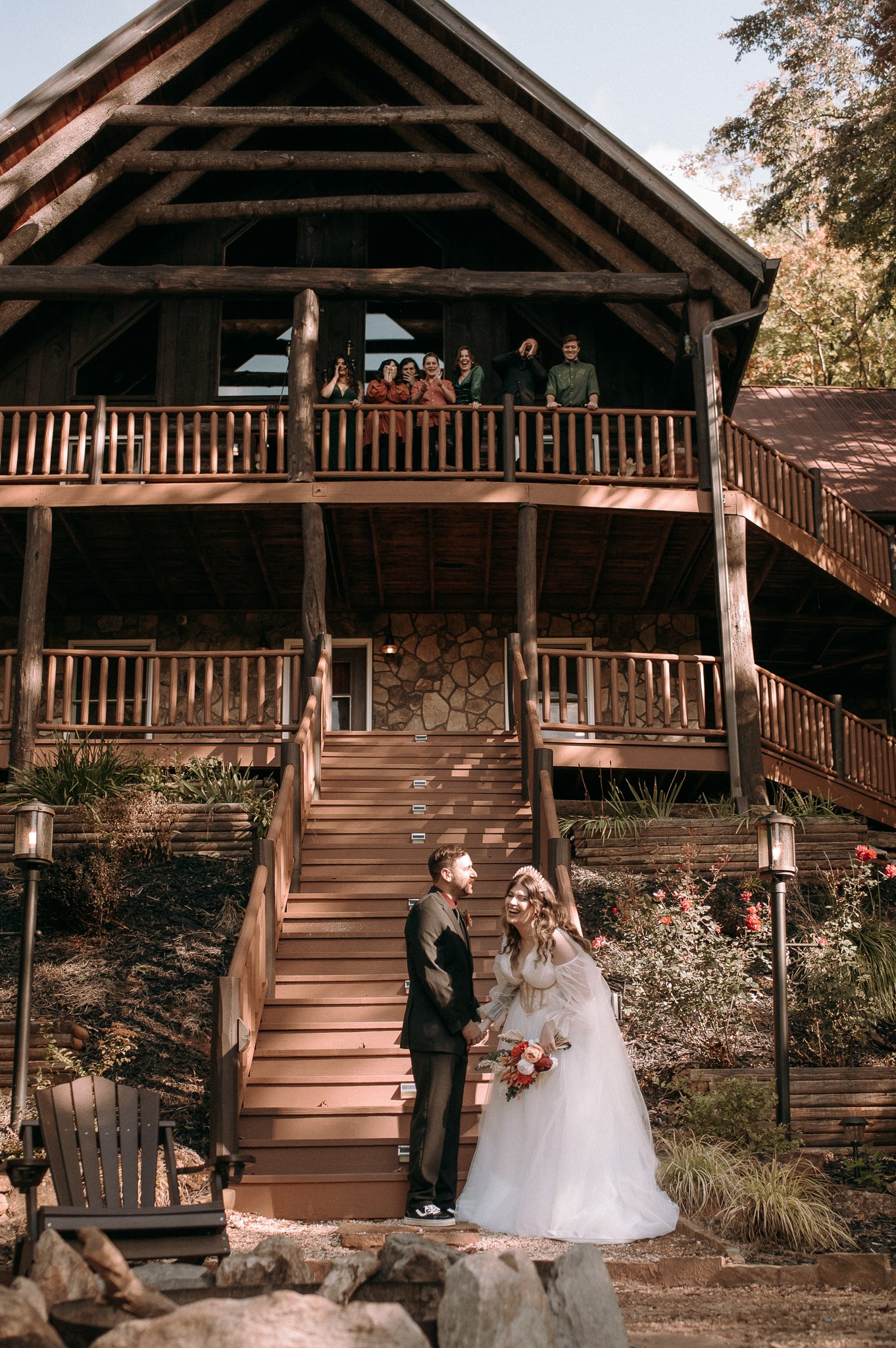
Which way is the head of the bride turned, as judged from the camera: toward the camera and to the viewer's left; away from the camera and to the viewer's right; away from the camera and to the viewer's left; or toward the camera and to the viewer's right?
toward the camera and to the viewer's left

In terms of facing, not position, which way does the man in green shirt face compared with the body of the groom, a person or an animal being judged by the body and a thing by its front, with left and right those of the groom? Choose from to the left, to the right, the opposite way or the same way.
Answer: to the right

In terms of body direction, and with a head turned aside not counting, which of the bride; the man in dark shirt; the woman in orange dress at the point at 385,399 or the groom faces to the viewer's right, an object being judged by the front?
the groom

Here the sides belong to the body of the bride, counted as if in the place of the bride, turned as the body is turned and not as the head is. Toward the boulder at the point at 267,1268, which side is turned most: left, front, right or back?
front

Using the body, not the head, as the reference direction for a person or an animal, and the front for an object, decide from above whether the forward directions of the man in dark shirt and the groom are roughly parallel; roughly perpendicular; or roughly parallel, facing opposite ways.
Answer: roughly perpendicular

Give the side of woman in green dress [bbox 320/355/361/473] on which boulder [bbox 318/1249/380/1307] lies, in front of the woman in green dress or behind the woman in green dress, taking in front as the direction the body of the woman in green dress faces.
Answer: in front

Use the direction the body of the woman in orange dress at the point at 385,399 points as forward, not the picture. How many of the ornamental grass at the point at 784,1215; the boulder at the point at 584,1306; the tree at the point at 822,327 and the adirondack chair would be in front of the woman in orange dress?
3

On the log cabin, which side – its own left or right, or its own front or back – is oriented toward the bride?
front

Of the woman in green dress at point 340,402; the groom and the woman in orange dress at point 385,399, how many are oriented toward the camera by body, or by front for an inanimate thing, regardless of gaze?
2

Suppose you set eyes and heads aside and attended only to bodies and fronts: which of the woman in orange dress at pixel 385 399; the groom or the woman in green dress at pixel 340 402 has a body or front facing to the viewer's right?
the groom

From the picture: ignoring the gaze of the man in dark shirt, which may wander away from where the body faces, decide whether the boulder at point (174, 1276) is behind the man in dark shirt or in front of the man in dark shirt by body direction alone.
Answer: in front

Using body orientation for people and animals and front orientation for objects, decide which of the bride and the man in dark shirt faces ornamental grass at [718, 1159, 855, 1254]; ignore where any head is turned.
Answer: the man in dark shirt

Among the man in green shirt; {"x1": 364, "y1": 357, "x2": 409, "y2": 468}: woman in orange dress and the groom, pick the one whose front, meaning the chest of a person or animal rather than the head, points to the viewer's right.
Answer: the groom

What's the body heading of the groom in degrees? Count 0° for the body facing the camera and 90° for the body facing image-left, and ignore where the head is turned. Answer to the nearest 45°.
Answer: approximately 270°
